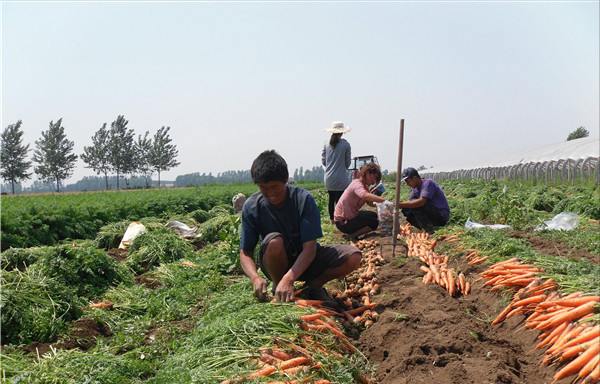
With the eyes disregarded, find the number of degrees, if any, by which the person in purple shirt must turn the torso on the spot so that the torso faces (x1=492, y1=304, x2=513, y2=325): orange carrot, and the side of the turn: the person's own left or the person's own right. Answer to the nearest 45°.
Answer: approximately 90° to the person's own left

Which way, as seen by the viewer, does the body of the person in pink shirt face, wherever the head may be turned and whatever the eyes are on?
to the viewer's right

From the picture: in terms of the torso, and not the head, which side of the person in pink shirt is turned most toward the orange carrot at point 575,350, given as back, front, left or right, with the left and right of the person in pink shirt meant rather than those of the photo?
right

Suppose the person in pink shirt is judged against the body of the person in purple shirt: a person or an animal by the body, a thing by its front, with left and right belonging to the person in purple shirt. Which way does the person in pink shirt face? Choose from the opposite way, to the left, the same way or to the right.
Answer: the opposite way

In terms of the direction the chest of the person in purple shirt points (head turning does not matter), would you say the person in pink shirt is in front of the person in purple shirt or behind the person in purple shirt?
in front

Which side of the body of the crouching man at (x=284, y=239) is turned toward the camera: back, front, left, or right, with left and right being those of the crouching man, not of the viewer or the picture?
front

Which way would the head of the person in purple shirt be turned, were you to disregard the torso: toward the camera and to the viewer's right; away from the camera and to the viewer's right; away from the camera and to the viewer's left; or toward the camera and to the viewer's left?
toward the camera and to the viewer's left

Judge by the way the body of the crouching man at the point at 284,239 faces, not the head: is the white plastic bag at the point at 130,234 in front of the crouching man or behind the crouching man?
behind

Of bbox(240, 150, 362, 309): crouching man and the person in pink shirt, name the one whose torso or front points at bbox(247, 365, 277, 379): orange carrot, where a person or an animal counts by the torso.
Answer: the crouching man

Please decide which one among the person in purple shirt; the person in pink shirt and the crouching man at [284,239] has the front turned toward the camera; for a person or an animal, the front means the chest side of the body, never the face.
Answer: the crouching man

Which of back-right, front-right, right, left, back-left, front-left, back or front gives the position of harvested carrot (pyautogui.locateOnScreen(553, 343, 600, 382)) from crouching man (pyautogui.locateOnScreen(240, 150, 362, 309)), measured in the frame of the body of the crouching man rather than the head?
front-left

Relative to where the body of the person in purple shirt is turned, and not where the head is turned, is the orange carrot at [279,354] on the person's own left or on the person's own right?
on the person's own left

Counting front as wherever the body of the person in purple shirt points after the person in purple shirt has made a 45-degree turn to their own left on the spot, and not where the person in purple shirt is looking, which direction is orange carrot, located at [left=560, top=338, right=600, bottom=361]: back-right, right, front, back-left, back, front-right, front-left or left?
front-left

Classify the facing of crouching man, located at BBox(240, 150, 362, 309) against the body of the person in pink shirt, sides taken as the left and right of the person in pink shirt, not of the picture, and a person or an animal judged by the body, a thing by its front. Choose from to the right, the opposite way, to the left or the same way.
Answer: to the right

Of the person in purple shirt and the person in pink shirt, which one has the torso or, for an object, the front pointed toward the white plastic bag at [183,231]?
the person in purple shirt

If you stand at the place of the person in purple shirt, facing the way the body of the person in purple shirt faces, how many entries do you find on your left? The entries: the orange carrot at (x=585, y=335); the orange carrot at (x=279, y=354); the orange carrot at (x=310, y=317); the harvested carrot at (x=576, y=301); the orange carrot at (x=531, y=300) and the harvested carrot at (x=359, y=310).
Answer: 6

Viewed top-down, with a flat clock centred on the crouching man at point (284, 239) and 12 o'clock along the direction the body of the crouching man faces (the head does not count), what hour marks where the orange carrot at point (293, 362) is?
The orange carrot is roughly at 12 o'clock from the crouching man.

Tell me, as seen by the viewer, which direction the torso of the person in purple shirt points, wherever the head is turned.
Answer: to the viewer's left
